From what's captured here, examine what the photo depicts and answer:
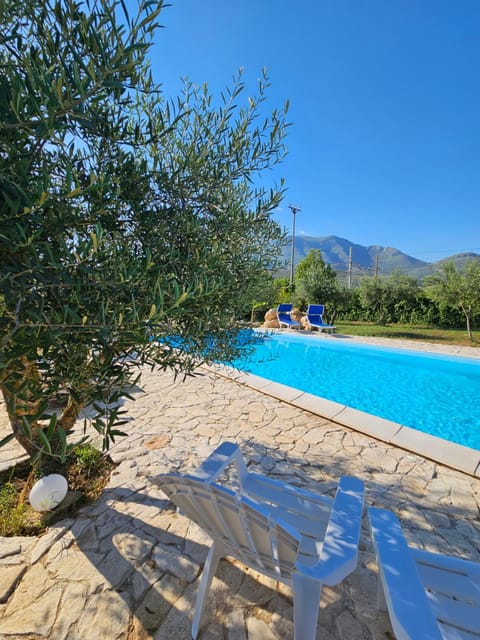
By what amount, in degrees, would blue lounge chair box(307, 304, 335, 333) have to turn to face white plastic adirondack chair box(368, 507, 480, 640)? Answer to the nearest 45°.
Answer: approximately 45° to its right

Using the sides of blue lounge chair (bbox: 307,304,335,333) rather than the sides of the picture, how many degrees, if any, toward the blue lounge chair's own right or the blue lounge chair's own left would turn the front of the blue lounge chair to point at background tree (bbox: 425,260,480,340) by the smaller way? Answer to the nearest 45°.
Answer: approximately 45° to the blue lounge chair's own left

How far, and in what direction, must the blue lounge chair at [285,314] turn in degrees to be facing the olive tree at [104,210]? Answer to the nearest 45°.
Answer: approximately 45° to its right

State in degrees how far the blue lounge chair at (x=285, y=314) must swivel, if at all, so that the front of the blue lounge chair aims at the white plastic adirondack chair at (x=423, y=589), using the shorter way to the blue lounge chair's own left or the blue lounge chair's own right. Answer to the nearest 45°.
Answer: approximately 45° to the blue lounge chair's own right

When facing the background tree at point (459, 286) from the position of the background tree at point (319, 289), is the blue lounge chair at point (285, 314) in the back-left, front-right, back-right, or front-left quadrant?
back-right

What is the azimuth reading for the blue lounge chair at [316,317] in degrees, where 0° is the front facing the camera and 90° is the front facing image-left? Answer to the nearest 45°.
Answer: approximately 315°

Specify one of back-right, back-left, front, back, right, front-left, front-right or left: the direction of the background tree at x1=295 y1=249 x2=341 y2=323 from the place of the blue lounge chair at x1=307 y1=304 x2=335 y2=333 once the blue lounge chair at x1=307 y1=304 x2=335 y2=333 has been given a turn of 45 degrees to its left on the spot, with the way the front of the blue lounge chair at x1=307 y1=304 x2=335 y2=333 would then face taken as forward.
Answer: left
